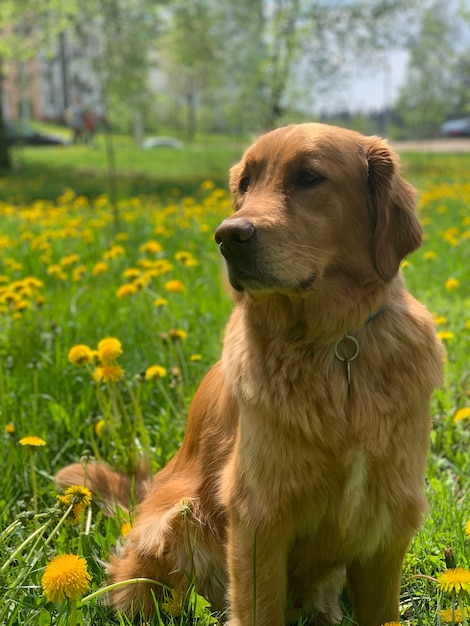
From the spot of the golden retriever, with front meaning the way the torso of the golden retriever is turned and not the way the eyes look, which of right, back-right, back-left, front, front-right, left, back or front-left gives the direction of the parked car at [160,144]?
back-left

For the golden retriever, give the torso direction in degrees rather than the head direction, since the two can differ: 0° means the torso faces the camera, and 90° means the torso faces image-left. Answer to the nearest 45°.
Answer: approximately 315°

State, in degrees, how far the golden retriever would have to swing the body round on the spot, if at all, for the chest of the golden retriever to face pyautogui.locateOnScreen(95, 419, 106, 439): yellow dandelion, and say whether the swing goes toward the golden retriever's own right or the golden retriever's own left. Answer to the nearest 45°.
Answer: approximately 180°

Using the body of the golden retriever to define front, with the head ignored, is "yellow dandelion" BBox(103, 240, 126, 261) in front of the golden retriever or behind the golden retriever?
behind

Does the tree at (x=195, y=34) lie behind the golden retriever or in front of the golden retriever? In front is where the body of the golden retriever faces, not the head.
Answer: behind

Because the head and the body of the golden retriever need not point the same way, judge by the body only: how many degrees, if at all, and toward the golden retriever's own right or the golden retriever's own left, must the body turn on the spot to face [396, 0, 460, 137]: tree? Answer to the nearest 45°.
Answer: approximately 135° to the golden retriever's own left
